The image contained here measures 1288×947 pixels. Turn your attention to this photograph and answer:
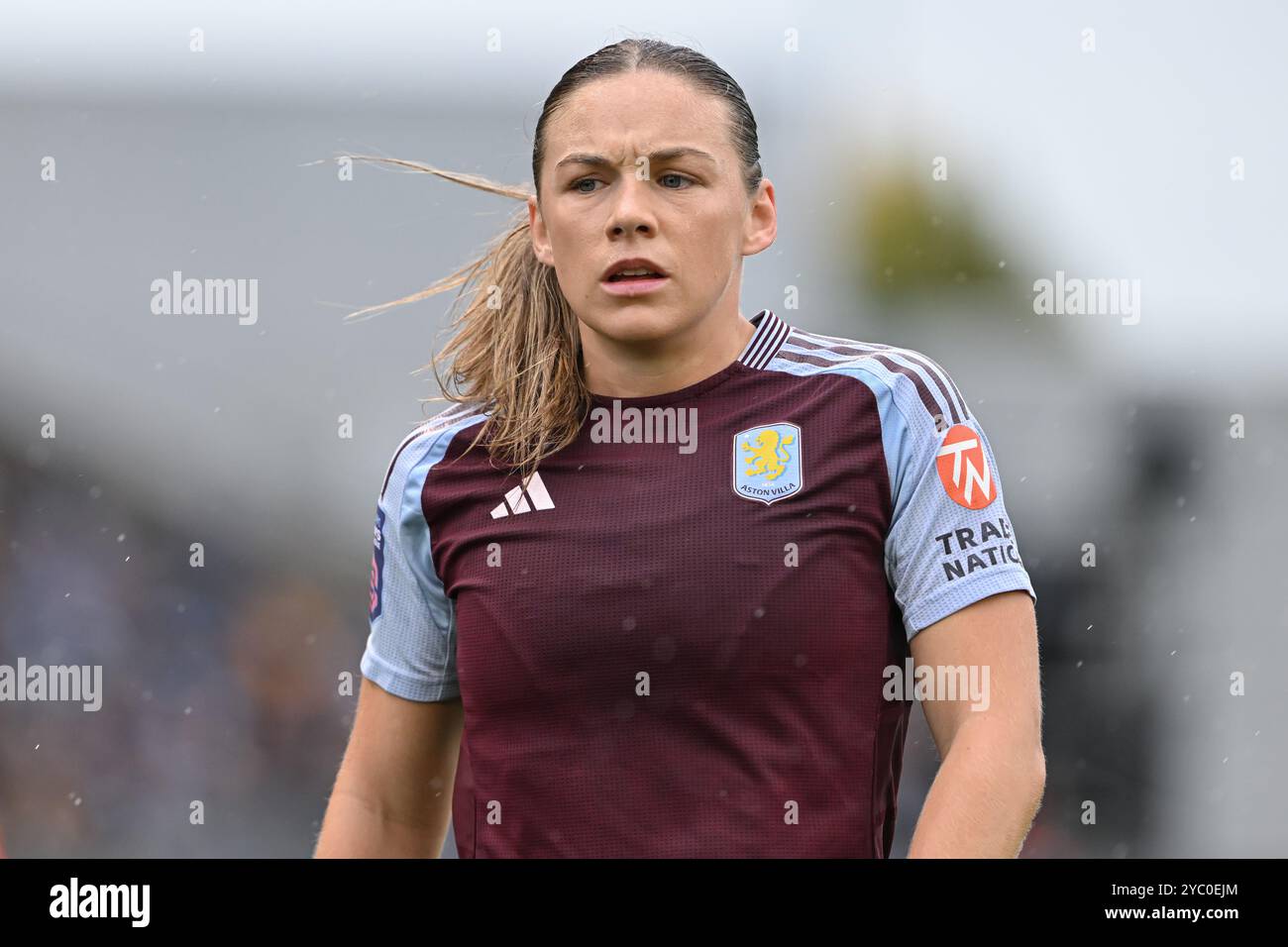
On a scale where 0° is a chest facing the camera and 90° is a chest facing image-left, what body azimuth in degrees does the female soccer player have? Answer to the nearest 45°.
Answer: approximately 0°
